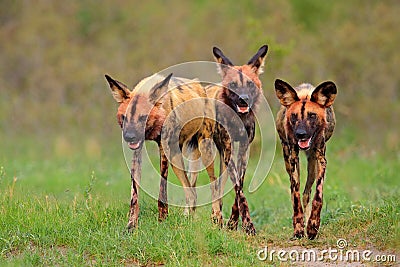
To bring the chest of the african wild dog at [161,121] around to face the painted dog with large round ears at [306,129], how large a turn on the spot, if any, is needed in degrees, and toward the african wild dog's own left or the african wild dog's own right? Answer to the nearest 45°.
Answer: approximately 135° to the african wild dog's own left

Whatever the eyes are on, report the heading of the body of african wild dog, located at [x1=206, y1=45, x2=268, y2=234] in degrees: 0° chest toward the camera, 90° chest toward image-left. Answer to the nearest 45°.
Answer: approximately 0°

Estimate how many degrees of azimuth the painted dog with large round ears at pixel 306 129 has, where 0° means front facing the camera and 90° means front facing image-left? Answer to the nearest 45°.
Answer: approximately 0°

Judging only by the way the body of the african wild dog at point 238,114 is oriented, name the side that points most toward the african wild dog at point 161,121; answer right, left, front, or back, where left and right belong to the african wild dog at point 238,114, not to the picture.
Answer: right

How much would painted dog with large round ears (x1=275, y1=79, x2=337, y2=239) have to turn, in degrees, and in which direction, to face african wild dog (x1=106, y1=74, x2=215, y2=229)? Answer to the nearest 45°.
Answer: approximately 90° to its right

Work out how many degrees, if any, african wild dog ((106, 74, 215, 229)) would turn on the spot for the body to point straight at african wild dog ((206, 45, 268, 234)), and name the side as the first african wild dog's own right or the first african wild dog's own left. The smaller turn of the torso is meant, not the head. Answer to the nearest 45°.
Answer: approximately 135° to the first african wild dog's own left

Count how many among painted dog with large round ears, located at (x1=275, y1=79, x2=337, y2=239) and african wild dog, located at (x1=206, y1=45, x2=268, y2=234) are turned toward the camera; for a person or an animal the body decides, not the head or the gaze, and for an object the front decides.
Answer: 2

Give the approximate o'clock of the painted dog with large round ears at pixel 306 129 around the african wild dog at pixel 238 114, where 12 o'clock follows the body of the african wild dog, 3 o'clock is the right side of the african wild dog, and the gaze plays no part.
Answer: The painted dog with large round ears is roughly at 10 o'clock from the african wild dog.
